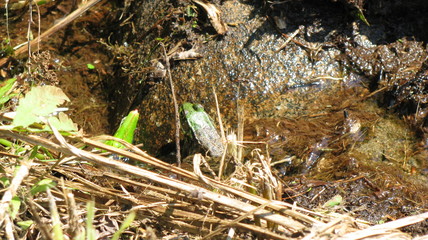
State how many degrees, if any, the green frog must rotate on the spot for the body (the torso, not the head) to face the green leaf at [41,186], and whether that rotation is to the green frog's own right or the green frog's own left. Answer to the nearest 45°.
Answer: approximately 135° to the green frog's own left

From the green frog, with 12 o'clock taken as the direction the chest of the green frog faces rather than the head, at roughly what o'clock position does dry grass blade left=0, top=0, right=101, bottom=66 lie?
The dry grass blade is roughly at 12 o'clock from the green frog.

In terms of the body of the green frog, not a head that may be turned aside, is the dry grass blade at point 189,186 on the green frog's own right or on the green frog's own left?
on the green frog's own left

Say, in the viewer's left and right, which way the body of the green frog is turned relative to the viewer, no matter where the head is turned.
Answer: facing away from the viewer and to the left of the viewer

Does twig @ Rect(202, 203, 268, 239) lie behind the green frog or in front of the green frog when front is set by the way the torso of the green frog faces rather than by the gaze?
behind

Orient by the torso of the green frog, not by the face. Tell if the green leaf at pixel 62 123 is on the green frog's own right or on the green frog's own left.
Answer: on the green frog's own left

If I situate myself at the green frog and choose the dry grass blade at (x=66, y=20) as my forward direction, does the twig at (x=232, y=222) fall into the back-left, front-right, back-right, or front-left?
back-left
